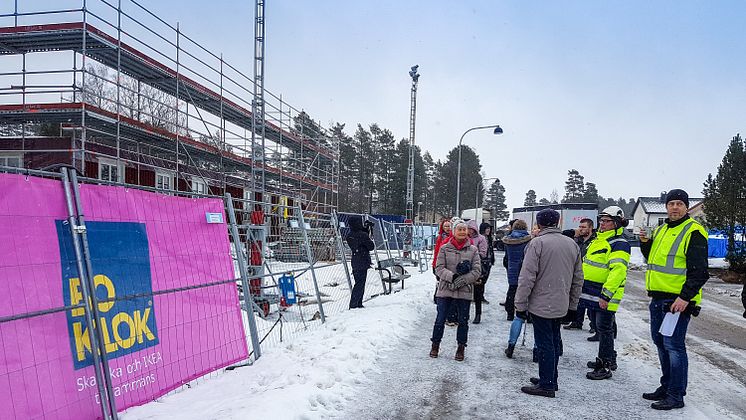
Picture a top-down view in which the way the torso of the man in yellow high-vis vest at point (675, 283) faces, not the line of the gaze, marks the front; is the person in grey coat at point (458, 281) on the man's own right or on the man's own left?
on the man's own right

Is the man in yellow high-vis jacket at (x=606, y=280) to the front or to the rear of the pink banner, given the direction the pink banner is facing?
to the front

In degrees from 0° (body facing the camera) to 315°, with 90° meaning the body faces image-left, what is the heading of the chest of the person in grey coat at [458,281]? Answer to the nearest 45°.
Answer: approximately 0°

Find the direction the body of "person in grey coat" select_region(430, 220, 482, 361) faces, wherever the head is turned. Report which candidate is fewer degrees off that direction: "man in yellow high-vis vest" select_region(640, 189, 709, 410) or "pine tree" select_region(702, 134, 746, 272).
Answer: the man in yellow high-vis vest

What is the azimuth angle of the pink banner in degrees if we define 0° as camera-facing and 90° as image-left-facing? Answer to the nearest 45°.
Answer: approximately 315°

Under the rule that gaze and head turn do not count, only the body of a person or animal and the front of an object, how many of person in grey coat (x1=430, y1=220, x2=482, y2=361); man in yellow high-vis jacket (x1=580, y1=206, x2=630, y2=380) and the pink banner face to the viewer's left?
1

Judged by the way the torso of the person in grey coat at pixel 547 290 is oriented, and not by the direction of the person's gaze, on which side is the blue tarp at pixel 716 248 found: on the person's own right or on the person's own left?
on the person's own right

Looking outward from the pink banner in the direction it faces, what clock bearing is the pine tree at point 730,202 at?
The pine tree is roughly at 10 o'clock from the pink banner.

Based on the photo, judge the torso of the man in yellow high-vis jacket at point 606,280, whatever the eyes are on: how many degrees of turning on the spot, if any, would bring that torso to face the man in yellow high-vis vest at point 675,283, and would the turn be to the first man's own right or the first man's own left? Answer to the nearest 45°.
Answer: approximately 135° to the first man's own left

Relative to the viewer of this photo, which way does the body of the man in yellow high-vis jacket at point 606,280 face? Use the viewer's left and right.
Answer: facing to the left of the viewer

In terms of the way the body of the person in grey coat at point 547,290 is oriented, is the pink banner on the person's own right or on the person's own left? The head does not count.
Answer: on the person's own left

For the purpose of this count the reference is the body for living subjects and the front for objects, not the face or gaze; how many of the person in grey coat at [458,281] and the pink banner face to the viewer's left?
0

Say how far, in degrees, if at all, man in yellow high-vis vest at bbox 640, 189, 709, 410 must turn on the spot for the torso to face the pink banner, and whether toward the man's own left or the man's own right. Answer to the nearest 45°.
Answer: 0° — they already face it
